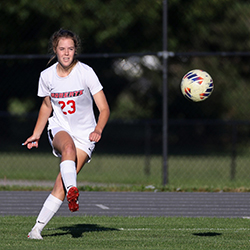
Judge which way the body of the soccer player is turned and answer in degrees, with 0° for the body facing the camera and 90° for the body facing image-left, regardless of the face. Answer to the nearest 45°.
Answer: approximately 0°

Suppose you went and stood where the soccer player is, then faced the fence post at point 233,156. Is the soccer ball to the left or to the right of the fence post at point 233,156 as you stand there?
right

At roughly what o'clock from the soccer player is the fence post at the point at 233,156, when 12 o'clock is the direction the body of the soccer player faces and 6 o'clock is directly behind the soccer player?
The fence post is roughly at 7 o'clock from the soccer player.

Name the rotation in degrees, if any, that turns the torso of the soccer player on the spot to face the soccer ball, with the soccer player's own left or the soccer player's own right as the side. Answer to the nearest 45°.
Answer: approximately 135° to the soccer player's own left
